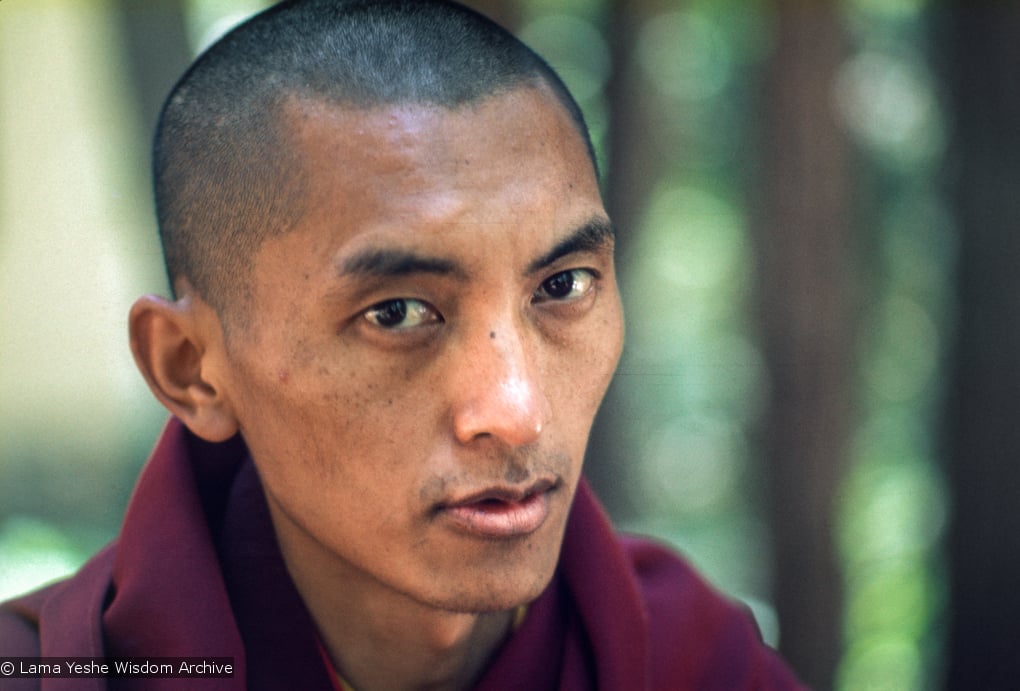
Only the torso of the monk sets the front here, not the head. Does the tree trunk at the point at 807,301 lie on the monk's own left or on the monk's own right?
on the monk's own left

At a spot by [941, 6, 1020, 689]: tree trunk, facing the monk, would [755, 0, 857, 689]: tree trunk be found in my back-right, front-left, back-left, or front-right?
front-right

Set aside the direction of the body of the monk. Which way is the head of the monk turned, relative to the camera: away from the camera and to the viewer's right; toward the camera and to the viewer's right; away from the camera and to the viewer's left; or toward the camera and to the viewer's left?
toward the camera and to the viewer's right

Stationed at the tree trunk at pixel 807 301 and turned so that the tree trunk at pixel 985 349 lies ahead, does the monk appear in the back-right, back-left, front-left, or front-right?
back-right

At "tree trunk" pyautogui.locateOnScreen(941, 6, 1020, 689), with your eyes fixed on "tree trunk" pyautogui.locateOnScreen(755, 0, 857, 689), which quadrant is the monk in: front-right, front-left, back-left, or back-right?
front-left

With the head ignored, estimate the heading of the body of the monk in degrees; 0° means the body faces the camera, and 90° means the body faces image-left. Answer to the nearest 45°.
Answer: approximately 315°

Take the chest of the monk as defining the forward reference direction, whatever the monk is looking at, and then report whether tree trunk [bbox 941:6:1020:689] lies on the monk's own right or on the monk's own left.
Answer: on the monk's own left
